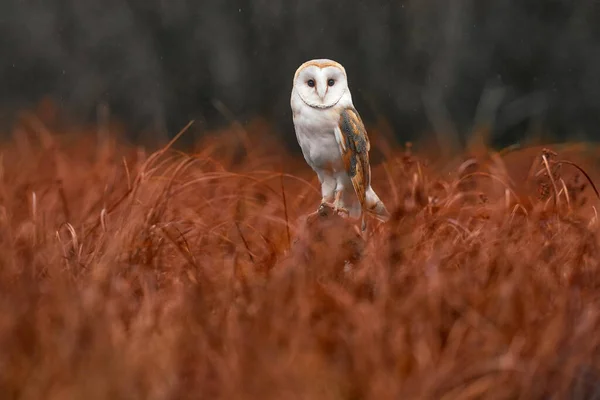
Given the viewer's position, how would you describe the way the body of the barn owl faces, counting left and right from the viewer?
facing the viewer and to the left of the viewer
